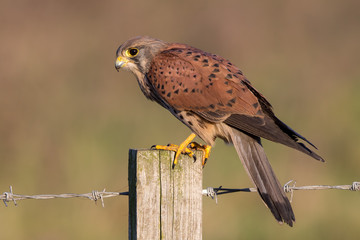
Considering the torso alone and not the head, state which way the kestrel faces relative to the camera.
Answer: to the viewer's left
